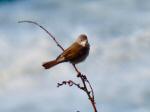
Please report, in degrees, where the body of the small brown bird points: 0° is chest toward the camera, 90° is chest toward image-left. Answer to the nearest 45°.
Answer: approximately 270°
